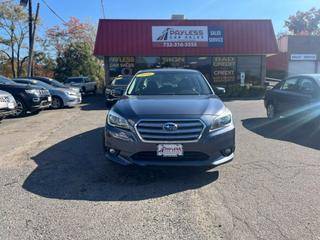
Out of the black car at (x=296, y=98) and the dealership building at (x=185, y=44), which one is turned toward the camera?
the dealership building

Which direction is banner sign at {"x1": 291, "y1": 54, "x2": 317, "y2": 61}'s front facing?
toward the camera

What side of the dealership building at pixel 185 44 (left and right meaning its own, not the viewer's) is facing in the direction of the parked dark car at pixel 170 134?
front

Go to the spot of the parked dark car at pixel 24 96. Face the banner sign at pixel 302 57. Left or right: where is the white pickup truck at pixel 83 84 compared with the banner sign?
left

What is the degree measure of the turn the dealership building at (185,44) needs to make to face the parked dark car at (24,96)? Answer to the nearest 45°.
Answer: approximately 45° to its right

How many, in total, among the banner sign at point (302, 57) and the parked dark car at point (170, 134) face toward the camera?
2

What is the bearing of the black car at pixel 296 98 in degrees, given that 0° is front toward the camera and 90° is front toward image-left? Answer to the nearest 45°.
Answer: approximately 135°

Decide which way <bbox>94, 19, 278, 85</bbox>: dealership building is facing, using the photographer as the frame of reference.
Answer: facing the viewer

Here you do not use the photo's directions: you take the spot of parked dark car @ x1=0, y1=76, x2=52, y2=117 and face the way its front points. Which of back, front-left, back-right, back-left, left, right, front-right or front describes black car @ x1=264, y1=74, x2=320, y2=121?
front

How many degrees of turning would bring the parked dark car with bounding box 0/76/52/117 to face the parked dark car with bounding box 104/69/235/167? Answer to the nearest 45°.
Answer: approximately 45° to its right

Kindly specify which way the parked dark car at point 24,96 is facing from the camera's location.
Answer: facing the viewer and to the right of the viewer

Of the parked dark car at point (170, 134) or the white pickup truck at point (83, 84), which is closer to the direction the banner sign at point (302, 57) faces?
the parked dark car

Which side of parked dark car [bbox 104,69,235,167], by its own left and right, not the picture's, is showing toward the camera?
front

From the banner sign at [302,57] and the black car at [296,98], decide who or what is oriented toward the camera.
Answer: the banner sign

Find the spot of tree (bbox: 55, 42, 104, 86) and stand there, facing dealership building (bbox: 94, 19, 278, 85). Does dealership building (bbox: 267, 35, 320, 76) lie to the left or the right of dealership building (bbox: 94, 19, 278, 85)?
left

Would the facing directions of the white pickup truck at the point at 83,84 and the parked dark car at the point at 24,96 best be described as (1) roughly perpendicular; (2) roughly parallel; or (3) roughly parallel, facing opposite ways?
roughly parallel
